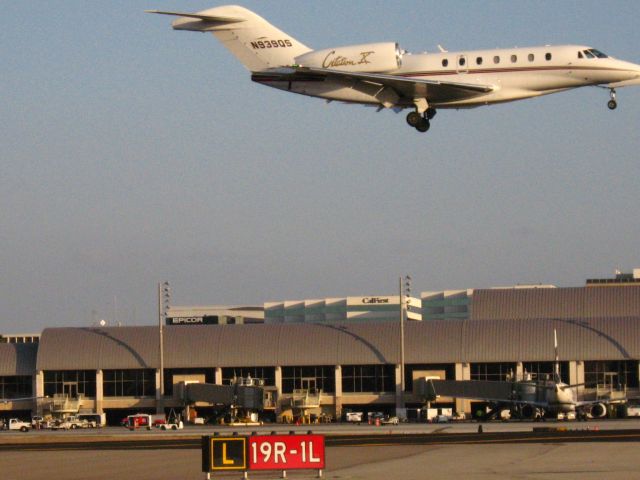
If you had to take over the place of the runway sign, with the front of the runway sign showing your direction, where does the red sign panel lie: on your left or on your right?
on your left

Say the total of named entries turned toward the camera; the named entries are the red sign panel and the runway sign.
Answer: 2

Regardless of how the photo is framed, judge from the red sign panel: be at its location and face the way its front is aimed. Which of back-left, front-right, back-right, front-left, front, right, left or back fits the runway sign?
right

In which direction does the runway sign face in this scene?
toward the camera

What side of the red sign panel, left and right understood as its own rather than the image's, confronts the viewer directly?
front

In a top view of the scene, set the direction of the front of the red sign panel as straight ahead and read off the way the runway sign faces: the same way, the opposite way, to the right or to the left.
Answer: the same way
